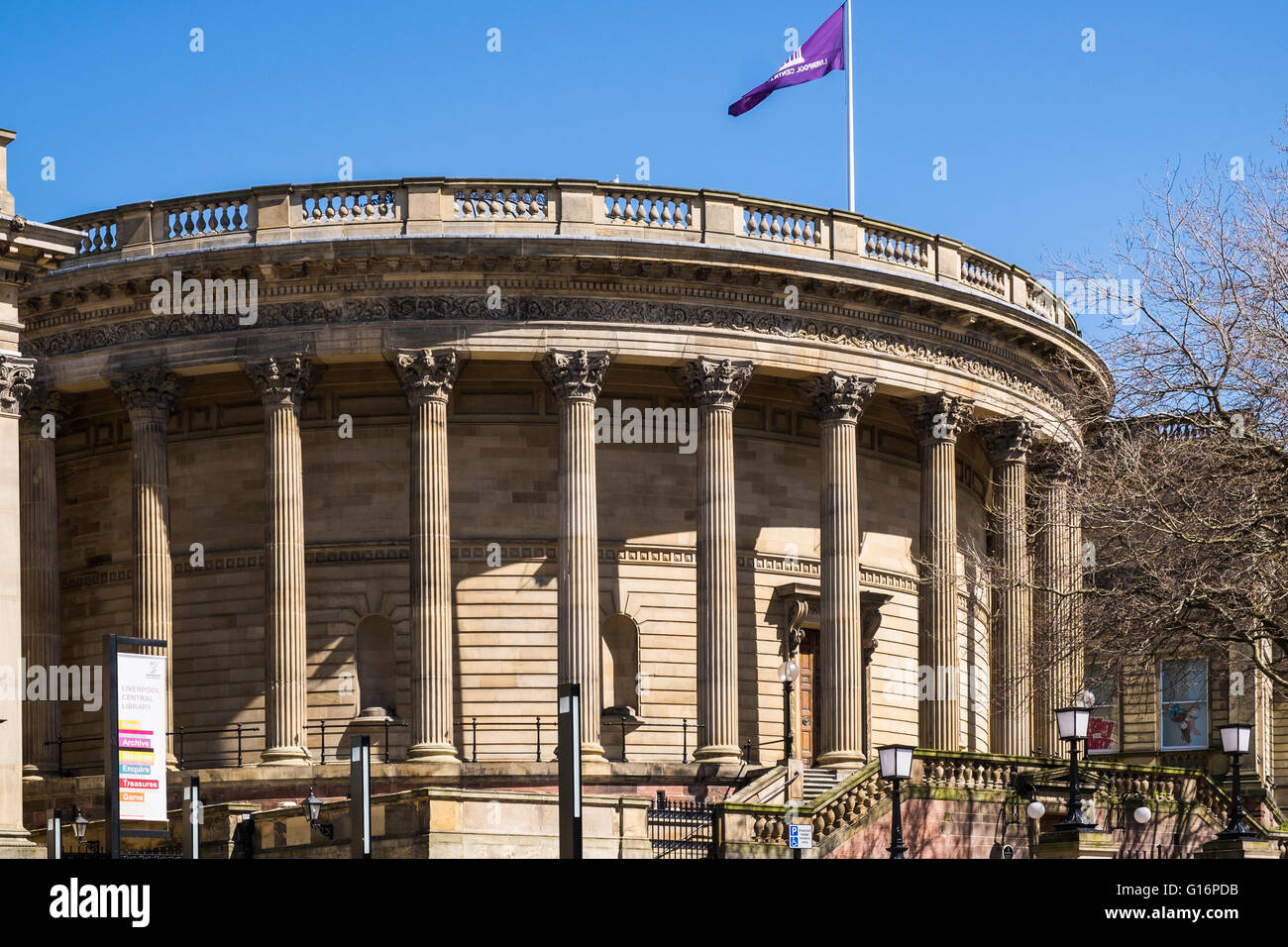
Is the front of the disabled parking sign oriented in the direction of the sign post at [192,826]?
no

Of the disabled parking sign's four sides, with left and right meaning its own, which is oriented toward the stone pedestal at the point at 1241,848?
left

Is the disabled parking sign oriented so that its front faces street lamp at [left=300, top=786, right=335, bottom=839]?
no

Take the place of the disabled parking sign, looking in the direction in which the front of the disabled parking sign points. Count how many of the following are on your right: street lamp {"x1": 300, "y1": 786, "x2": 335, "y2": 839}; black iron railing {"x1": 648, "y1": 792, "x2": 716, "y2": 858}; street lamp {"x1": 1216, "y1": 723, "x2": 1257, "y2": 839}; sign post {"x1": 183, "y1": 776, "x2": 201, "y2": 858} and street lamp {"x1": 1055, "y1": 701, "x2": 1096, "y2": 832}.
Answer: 3

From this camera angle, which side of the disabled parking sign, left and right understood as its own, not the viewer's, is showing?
front

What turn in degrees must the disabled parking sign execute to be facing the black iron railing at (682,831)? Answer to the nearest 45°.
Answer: approximately 90° to its right

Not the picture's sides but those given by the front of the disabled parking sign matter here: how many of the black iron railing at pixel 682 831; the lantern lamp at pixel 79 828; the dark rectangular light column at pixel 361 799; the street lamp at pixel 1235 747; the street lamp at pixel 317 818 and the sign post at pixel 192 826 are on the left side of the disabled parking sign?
1

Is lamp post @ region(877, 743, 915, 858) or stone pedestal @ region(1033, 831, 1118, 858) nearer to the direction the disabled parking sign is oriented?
the lamp post

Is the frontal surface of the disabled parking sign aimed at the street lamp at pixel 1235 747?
no
